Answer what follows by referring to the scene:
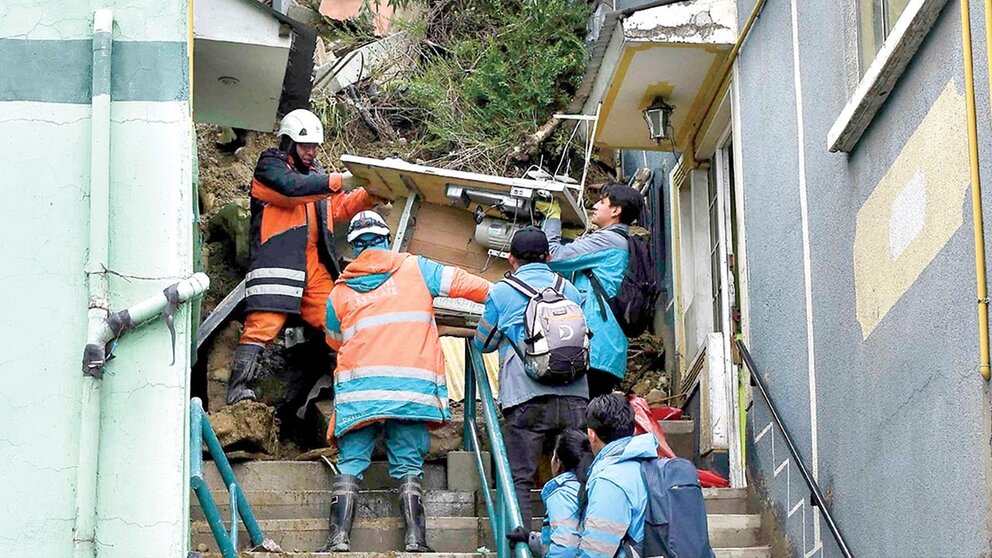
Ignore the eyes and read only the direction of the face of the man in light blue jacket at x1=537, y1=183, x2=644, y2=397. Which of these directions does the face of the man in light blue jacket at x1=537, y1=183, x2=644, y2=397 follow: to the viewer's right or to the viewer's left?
to the viewer's left

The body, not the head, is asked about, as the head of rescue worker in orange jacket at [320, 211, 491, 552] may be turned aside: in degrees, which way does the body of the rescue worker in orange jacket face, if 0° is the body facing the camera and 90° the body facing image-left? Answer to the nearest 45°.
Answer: approximately 180°

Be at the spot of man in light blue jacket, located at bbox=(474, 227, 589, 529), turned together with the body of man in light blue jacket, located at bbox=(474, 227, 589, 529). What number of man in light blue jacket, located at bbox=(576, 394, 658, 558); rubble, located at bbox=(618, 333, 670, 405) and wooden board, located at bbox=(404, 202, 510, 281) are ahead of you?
2

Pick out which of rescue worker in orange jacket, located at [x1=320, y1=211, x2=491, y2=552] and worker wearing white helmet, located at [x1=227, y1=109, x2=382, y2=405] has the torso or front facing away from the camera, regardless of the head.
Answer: the rescue worker in orange jacket

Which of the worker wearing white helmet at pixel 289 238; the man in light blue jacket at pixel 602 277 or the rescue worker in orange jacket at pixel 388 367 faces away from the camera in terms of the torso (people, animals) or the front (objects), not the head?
the rescue worker in orange jacket

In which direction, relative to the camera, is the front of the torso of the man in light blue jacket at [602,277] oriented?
to the viewer's left

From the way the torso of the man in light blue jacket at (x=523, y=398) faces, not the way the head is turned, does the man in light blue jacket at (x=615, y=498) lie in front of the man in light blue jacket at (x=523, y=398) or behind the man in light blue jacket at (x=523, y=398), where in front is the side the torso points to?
behind

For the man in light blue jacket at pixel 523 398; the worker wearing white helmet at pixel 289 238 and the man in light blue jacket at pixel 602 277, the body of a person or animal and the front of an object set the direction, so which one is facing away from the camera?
the man in light blue jacket at pixel 523 398

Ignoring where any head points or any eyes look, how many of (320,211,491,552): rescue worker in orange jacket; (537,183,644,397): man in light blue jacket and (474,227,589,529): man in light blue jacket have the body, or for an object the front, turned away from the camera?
2

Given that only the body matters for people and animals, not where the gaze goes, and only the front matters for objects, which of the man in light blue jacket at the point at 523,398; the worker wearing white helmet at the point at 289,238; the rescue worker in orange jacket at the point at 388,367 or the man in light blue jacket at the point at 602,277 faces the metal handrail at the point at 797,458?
the worker wearing white helmet
